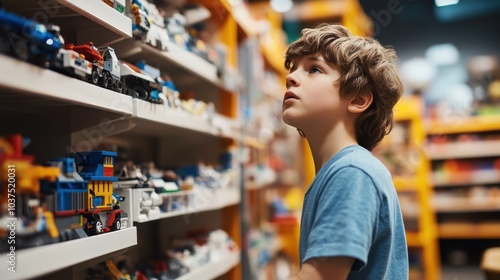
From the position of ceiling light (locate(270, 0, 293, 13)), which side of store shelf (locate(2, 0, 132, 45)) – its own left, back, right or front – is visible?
left

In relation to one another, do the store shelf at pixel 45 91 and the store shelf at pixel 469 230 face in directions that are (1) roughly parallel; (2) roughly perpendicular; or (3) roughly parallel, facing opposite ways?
roughly perpendicular

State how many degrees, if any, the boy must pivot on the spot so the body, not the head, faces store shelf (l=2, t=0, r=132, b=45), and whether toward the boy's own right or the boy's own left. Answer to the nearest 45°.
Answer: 0° — they already face it

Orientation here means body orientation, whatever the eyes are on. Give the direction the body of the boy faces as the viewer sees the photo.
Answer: to the viewer's left

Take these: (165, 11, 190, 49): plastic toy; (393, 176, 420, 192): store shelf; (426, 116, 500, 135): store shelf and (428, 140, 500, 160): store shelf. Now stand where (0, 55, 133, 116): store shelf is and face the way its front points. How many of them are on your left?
4

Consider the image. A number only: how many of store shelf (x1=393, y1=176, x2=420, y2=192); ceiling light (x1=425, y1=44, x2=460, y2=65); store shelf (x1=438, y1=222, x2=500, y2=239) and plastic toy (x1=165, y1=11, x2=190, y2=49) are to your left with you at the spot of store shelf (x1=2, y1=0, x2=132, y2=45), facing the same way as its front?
4

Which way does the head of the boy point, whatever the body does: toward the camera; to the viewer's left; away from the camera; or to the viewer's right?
to the viewer's left

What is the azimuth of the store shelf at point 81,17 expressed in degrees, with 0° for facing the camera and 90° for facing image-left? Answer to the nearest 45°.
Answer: approximately 315°

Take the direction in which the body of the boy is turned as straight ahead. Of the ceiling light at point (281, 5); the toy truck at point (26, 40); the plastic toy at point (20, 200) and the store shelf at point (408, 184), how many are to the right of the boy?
2

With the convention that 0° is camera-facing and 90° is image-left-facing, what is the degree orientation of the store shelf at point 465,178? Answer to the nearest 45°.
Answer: approximately 0°

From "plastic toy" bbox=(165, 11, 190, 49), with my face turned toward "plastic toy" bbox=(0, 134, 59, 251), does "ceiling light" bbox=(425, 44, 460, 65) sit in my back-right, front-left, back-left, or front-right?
back-left

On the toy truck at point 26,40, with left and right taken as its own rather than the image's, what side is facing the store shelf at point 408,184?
front
